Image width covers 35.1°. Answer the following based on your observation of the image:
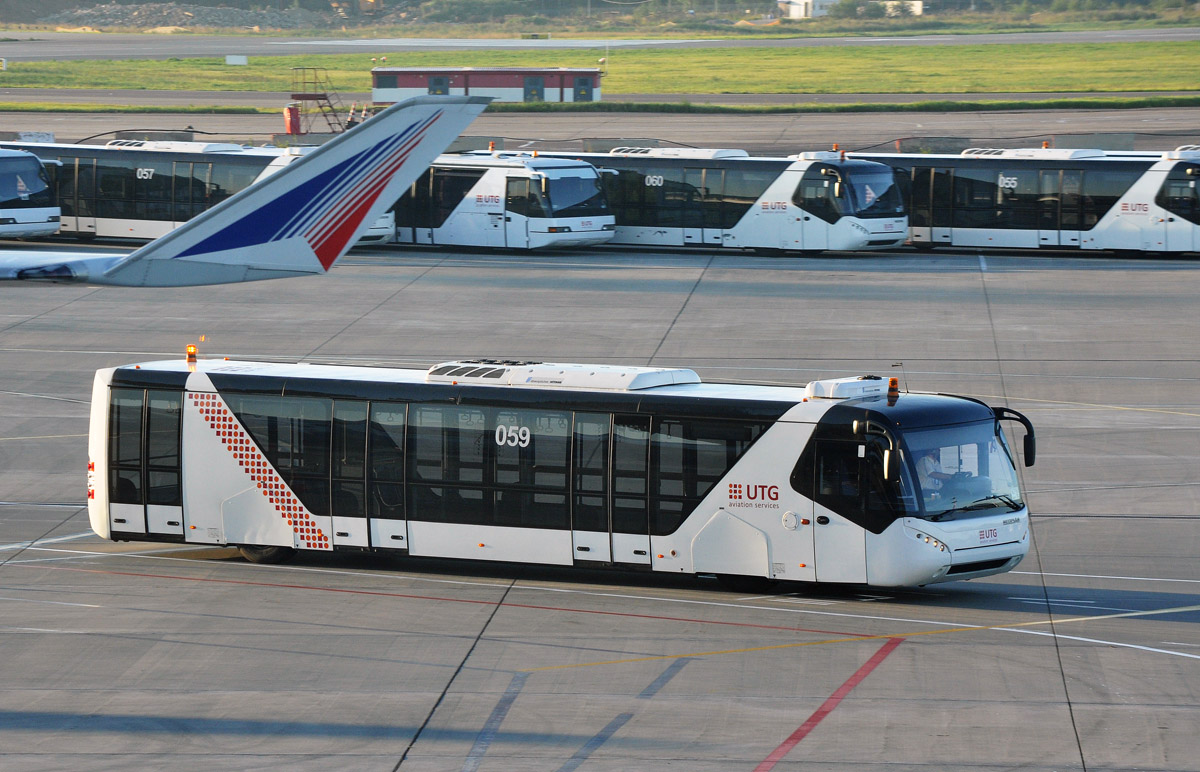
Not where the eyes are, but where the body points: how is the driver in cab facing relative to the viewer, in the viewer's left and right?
facing the viewer and to the right of the viewer

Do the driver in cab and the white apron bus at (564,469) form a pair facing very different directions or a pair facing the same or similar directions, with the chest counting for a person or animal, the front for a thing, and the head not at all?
same or similar directions
